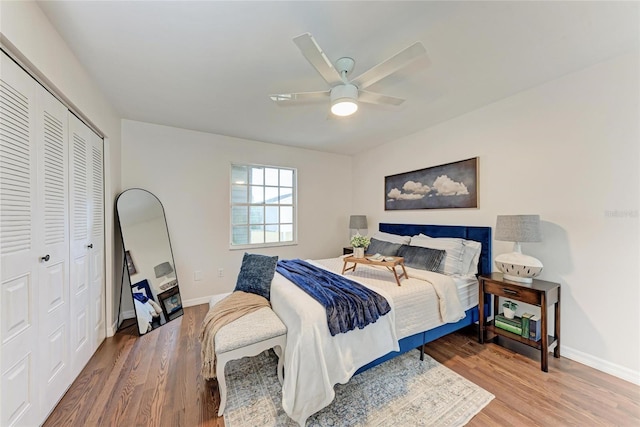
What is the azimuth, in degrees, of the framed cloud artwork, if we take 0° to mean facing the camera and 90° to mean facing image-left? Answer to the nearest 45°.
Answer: approximately 45°

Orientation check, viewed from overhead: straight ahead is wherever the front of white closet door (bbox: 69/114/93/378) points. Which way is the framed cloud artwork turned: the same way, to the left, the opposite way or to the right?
the opposite way

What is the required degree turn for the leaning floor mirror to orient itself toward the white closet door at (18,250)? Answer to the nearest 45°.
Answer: approximately 45° to its right

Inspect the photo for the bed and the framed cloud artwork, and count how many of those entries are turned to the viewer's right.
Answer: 0

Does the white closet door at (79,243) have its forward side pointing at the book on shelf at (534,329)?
yes

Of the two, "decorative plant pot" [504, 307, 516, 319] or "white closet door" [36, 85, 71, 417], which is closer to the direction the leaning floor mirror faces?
the decorative plant pot

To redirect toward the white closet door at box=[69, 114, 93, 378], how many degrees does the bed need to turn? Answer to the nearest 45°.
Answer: approximately 45° to its right

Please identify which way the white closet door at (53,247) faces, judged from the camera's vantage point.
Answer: facing the viewer and to the right of the viewer

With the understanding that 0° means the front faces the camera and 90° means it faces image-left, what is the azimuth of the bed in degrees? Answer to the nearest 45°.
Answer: approximately 45°

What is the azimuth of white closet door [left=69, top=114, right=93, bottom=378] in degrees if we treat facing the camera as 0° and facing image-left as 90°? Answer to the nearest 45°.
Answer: approximately 315°
